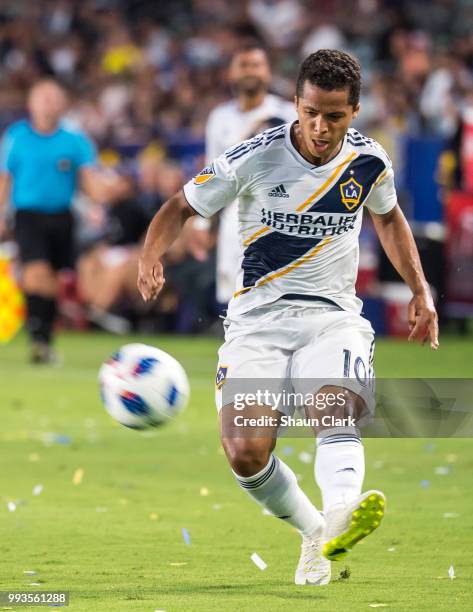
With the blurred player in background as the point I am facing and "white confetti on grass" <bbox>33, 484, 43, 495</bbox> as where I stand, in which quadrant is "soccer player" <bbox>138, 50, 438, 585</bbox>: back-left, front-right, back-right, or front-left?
back-right

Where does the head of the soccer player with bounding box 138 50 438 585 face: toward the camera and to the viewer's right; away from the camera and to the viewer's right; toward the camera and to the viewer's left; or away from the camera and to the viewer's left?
toward the camera and to the viewer's left

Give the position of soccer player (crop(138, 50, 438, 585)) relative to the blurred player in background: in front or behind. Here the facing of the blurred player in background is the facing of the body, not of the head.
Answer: in front

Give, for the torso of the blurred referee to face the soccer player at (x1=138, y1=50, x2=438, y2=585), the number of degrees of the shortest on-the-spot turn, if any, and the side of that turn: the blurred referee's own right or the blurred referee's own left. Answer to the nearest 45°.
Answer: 0° — they already face them

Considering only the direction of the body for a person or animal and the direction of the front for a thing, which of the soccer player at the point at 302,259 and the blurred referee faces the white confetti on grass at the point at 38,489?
the blurred referee

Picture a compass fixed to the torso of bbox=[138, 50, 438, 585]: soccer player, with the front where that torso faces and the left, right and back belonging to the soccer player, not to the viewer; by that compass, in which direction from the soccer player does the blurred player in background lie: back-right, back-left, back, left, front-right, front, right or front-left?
back

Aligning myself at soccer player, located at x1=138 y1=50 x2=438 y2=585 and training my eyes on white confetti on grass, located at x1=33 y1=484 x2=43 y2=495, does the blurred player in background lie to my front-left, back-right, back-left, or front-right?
front-right

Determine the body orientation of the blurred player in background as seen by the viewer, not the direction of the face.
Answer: toward the camera

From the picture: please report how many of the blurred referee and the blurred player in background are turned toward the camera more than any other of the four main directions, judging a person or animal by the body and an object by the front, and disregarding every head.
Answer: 2

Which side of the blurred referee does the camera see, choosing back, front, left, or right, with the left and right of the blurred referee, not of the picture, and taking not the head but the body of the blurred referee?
front

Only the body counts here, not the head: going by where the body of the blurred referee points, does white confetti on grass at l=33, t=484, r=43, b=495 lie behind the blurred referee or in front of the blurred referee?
in front
